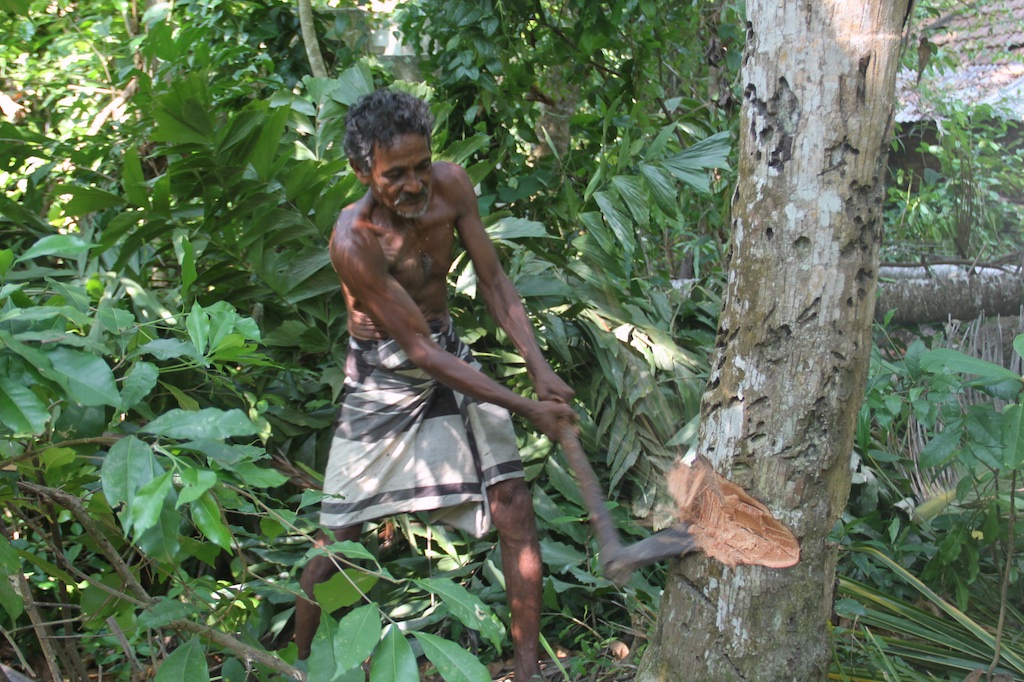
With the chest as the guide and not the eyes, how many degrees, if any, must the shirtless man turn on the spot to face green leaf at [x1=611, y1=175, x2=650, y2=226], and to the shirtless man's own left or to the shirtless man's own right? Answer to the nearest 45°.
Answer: approximately 90° to the shirtless man's own left

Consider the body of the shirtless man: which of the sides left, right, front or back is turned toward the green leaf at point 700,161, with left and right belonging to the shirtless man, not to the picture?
left

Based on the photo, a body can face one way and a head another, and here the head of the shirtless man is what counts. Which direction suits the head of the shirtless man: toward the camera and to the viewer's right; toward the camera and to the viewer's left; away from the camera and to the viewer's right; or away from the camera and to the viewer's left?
toward the camera and to the viewer's right

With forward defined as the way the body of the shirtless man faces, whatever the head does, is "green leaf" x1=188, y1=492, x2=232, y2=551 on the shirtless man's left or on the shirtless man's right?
on the shirtless man's right

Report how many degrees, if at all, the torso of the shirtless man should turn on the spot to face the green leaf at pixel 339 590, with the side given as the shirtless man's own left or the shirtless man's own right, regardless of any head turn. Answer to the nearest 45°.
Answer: approximately 45° to the shirtless man's own right

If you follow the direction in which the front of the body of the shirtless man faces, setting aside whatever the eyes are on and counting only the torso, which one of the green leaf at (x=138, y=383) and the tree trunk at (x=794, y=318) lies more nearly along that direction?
the tree trunk

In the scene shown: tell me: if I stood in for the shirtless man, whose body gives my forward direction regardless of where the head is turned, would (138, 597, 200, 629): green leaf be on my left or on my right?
on my right

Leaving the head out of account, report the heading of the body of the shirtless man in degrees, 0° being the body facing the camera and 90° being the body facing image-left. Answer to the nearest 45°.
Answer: approximately 315°

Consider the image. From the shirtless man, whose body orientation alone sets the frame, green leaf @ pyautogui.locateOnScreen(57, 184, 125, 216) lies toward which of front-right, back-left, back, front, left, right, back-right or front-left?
back

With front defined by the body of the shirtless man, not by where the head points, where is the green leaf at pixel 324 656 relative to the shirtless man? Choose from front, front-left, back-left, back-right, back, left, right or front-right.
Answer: front-right

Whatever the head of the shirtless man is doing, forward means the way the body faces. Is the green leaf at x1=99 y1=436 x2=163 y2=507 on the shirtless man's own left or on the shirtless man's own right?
on the shirtless man's own right
